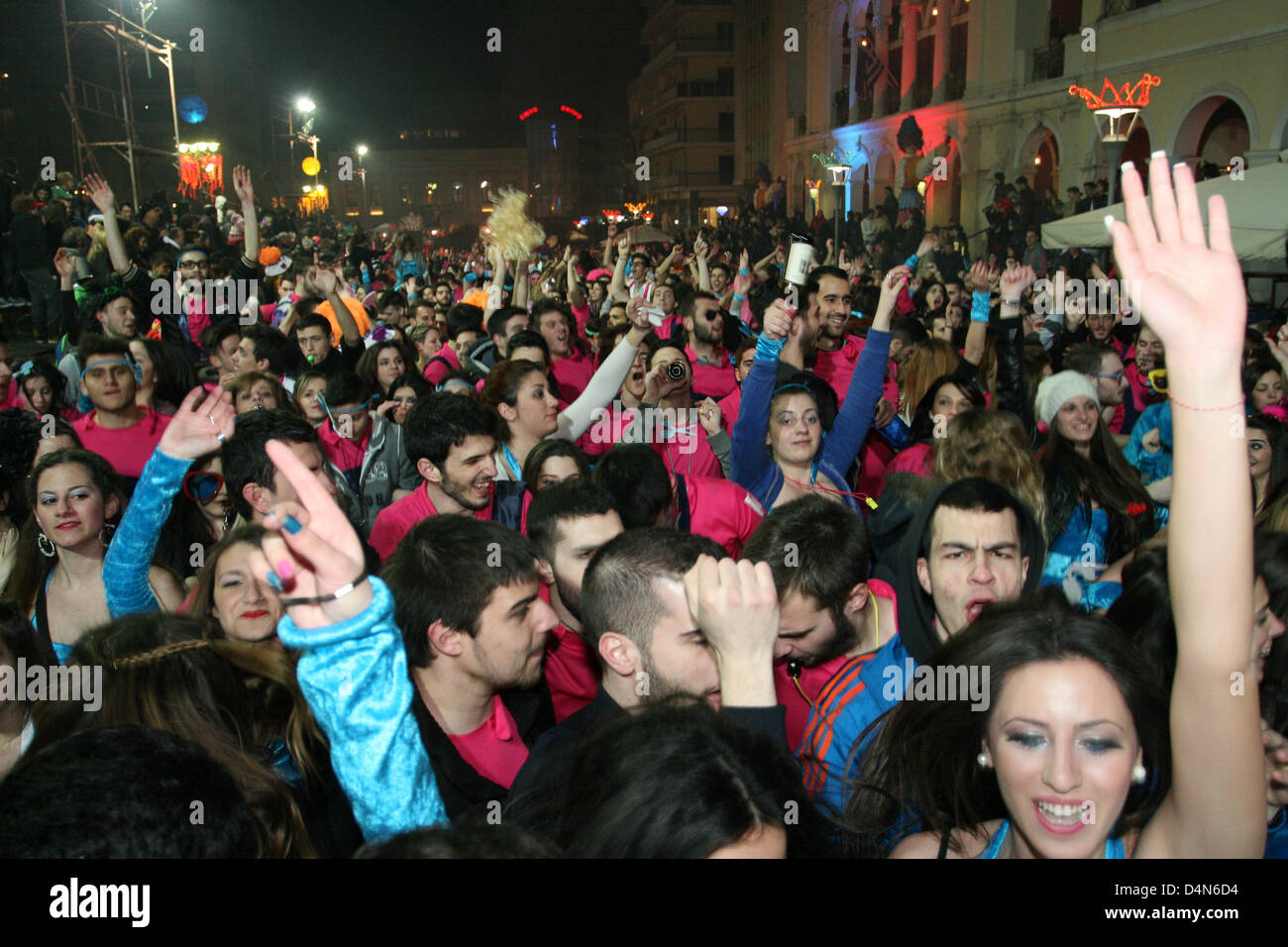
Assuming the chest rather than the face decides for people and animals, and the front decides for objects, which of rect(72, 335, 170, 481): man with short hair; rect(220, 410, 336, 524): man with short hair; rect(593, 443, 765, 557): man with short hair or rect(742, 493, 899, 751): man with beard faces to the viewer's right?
rect(220, 410, 336, 524): man with short hair

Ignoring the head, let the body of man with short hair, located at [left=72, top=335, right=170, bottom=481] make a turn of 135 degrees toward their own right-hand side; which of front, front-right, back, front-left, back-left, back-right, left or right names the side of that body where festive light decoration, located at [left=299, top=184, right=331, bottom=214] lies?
front-right

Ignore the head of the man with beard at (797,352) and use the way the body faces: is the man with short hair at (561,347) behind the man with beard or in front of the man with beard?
behind

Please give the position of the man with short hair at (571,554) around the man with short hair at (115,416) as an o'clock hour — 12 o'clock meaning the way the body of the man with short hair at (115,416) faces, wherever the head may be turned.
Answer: the man with short hair at (571,554) is roughly at 11 o'clock from the man with short hair at (115,416).

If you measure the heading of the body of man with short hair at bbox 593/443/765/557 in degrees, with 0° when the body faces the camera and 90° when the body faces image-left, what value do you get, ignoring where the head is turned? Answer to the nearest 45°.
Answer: approximately 135°

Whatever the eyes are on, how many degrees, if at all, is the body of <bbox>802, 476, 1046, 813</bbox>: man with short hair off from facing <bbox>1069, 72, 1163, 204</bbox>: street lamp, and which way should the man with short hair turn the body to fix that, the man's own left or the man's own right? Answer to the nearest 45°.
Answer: approximately 180°

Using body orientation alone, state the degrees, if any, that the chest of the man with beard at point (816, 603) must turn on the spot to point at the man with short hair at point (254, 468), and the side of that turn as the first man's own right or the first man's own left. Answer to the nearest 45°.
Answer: approximately 45° to the first man's own right

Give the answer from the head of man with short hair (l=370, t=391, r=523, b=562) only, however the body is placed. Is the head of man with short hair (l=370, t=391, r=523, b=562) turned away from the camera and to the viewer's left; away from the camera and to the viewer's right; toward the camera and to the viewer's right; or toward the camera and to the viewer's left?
toward the camera and to the viewer's right
